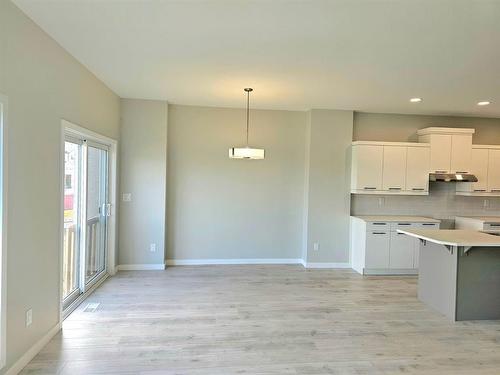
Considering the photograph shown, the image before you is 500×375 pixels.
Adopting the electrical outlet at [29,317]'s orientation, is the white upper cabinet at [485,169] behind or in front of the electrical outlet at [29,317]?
in front

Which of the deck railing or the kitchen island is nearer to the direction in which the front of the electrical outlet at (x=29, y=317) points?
the kitchen island

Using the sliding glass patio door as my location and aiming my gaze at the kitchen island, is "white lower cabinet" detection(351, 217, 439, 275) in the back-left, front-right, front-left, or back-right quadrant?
front-left

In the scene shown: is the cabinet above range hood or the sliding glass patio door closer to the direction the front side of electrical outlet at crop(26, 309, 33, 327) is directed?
the cabinet above range hood

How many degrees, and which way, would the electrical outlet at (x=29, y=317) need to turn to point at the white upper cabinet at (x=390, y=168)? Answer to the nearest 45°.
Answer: approximately 45° to its left

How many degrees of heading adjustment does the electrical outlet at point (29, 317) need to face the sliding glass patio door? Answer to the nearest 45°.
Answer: approximately 90° to its left

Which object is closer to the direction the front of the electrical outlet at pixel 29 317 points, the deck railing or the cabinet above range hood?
the cabinet above range hood

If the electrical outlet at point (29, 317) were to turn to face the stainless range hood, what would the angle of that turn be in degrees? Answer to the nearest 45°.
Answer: approximately 45° to its left

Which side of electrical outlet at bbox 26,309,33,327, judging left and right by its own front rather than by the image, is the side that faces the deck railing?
left

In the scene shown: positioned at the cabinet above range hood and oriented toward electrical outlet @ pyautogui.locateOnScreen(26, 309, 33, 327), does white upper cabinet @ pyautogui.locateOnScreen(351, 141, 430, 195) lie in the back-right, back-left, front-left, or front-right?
front-right

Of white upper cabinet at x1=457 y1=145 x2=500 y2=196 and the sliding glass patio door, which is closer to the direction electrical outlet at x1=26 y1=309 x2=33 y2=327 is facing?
the white upper cabinet

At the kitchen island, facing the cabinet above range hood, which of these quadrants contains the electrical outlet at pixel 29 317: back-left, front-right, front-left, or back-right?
back-left

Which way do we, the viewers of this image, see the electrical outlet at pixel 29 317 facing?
facing the viewer and to the right of the viewer
